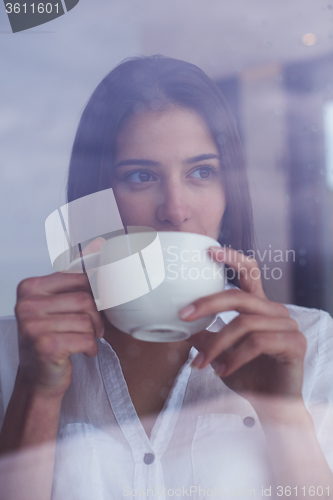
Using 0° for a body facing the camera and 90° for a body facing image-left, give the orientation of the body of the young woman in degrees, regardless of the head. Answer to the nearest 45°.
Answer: approximately 0°
